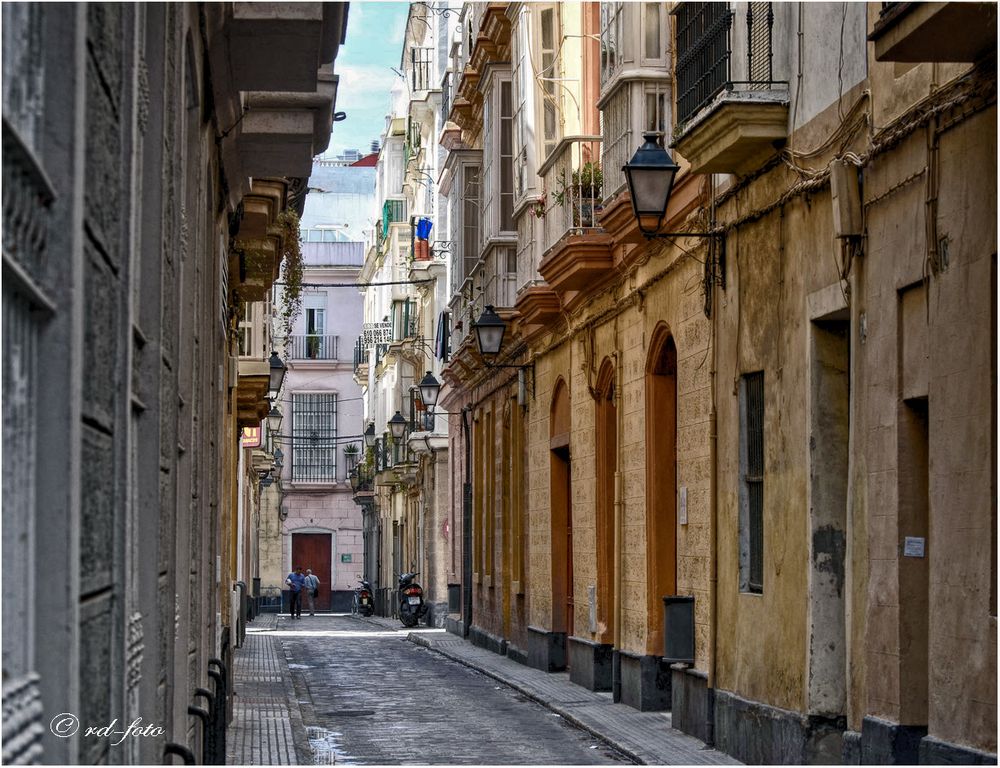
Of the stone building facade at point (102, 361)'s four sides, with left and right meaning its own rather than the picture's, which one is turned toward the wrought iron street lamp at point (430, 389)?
left

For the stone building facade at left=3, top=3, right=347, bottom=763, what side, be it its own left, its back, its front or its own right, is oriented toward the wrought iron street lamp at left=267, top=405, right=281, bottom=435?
left

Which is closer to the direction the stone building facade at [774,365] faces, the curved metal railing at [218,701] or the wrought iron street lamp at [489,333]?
the curved metal railing

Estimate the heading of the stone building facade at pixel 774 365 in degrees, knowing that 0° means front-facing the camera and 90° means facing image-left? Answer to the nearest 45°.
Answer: approximately 45°

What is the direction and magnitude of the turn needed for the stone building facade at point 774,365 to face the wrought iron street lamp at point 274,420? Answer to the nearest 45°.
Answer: approximately 135° to its right

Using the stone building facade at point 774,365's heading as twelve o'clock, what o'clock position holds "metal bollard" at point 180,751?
The metal bollard is roughly at 11 o'clock from the stone building facade.

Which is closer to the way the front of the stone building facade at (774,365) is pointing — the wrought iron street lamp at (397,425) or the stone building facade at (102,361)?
the stone building facade

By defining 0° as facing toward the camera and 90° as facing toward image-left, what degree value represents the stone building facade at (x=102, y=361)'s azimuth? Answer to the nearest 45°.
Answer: approximately 270°

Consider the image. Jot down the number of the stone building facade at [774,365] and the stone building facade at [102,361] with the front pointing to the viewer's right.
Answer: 1
